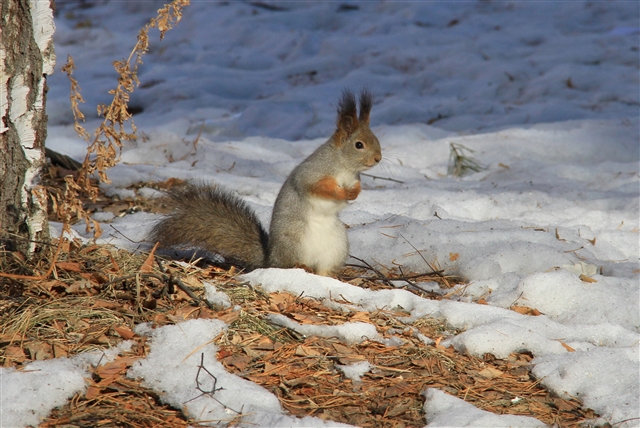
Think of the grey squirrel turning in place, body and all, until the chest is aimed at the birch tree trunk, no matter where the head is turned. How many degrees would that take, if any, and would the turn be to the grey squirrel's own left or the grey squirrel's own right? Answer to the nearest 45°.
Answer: approximately 135° to the grey squirrel's own right

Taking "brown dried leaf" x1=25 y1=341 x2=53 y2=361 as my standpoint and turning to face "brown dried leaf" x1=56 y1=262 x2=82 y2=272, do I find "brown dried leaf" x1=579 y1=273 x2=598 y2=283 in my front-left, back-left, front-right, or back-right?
front-right

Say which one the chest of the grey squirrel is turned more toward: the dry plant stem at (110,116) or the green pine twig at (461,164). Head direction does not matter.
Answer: the green pine twig

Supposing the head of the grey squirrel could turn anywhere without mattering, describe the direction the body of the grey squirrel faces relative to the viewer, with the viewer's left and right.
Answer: facing to the right of the viewer

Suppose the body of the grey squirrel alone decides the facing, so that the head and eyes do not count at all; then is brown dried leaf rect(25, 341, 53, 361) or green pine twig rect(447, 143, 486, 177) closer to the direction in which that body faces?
the green pine twig

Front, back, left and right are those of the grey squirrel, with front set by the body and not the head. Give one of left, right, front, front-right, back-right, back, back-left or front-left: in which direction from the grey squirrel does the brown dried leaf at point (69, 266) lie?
back-right

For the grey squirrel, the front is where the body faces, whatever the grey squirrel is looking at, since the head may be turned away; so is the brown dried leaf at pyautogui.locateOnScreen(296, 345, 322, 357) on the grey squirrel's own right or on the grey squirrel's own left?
on the grey squirrel's own right

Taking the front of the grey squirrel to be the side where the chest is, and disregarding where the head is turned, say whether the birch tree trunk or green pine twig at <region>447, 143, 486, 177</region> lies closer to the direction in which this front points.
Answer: the green pine twig

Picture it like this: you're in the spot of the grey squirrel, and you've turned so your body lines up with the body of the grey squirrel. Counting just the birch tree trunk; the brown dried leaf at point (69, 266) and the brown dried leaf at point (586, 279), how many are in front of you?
1

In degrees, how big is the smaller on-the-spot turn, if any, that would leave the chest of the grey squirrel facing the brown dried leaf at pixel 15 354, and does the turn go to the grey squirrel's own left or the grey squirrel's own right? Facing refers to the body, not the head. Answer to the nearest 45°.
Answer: approximately 135° to the grey squirrel's own right
